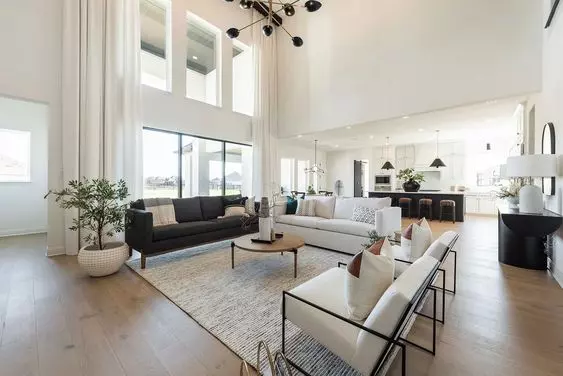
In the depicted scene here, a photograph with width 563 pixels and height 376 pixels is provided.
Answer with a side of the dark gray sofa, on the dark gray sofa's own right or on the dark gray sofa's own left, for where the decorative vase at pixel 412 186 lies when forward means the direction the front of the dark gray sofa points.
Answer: on the dark gray sofa's own left

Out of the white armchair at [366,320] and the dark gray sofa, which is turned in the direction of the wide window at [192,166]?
the white armchair

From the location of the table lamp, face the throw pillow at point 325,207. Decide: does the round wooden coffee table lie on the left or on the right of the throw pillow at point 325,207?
left

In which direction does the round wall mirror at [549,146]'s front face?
to the viewer's left

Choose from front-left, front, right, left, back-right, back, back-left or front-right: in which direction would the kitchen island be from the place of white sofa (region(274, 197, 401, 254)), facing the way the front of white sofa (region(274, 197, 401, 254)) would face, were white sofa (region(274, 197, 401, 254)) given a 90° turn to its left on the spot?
left

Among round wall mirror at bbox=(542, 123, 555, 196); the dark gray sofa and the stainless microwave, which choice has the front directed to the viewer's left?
the round wall mirror

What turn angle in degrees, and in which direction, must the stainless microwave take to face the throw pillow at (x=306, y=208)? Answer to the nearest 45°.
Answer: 0° — it already faces it

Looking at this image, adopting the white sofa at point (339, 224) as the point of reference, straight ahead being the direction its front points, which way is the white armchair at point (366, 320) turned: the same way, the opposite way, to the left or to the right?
to the right

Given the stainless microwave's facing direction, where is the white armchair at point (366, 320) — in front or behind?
in front

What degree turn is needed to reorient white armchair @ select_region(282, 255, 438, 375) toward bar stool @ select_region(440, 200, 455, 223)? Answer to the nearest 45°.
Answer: approximately 45° to its right

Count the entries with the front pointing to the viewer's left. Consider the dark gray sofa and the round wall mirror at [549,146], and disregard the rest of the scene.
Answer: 1

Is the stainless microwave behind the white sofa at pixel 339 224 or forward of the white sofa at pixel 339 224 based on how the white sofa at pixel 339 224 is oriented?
behind

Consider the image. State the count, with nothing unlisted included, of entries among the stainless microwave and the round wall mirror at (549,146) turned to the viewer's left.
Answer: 1

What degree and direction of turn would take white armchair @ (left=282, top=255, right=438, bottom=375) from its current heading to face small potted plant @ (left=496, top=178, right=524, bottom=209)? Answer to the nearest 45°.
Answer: approximately 90° to its right

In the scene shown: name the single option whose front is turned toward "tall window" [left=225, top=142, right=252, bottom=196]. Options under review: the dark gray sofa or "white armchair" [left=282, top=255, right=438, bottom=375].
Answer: the white armchair

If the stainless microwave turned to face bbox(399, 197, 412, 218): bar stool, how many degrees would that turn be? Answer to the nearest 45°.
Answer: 0° — it already faces it
